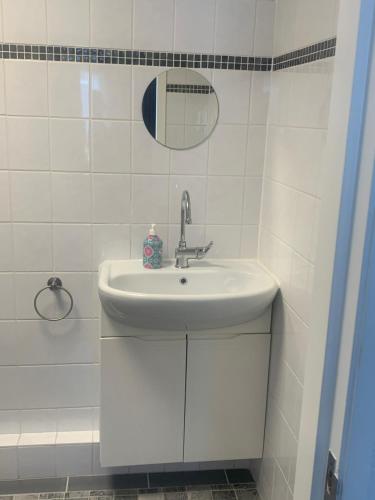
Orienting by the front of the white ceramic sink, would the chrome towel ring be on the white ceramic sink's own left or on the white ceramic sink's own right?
on the white ceramic sink's own right

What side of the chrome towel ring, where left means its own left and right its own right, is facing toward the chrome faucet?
left

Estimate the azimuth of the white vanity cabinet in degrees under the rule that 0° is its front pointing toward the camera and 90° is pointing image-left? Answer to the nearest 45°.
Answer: approximately 0°

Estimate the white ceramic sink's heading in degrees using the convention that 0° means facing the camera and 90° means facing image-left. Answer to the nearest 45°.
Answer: approximately 0°

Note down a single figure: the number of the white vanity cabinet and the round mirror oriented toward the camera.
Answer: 2
